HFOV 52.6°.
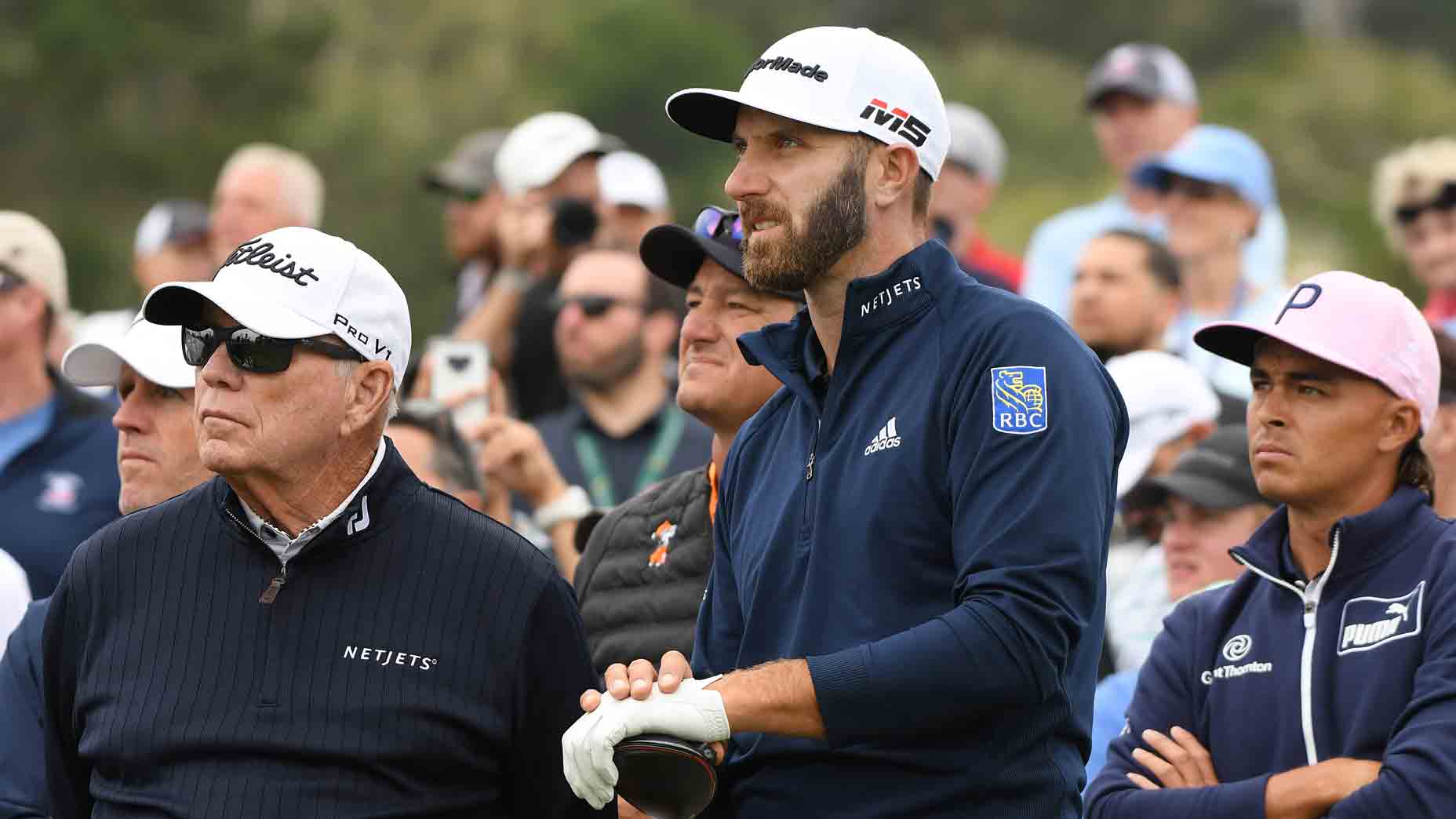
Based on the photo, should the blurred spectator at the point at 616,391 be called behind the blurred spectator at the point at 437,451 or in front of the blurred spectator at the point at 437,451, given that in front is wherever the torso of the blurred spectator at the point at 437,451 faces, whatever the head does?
behind

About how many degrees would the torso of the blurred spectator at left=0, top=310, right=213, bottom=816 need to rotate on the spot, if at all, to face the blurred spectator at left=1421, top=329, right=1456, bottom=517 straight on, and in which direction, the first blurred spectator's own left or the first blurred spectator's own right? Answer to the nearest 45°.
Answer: approximately 135° to the first blurred spectator's own left

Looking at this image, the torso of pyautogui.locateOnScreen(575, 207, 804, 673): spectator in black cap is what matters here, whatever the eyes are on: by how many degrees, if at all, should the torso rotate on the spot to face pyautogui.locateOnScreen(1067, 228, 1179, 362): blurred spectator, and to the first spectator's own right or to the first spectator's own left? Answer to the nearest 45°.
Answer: approximately 180°

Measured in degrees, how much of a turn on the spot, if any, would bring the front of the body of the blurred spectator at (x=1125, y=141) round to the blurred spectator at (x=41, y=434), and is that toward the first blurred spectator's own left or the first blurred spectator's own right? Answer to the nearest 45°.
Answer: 0° — they already face them

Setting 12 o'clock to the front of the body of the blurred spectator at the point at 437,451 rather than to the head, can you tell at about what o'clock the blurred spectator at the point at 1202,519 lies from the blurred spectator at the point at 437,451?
the blurred spectator at the point at 1202,519 is roughly at 8 o'clock from the blurred spectator at the point at 437,451.

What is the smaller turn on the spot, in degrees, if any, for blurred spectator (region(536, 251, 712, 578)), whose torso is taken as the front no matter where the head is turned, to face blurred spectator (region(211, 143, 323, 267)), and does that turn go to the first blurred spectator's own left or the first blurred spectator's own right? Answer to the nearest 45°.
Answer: approximately 90° to the first blurred spectator's own right
